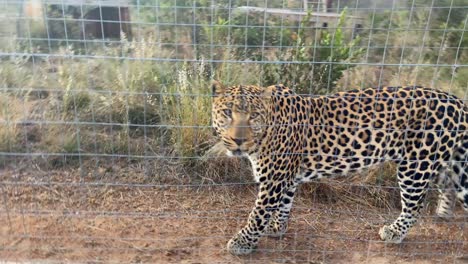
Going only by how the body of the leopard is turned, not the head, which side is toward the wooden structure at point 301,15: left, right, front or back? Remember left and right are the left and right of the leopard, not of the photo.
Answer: right

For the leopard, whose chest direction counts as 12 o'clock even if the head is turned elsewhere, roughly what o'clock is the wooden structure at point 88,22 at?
The wooden structure is roughly at 1 o'clock from the leopard.

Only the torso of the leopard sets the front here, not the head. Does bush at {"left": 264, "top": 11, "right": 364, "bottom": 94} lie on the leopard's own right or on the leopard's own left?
on the leopard's own right

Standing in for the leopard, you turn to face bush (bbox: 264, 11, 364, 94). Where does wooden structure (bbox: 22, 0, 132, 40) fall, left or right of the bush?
left

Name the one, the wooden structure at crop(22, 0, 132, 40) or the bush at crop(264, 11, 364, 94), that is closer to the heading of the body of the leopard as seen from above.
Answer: the wooden structure

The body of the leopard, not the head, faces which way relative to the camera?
to the viewer's left
